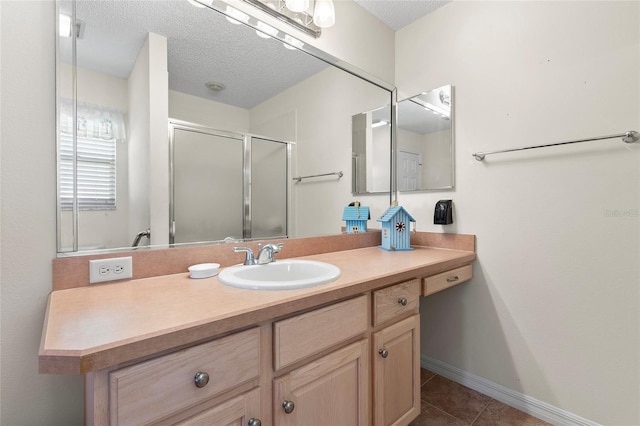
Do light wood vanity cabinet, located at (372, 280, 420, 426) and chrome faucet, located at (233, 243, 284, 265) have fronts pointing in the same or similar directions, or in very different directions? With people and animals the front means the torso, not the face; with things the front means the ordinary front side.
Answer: same or similar directions

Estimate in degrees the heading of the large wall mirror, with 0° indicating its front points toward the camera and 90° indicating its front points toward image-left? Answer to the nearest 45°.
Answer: approximately 315°

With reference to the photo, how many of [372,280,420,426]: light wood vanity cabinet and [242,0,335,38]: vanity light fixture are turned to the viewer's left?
0

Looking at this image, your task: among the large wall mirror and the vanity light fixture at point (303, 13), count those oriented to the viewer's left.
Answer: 0

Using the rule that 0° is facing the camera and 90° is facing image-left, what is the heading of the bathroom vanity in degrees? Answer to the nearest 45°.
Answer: approximately 315°

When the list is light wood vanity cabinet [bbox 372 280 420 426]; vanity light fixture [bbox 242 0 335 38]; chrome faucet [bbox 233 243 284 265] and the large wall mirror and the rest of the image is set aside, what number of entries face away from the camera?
0

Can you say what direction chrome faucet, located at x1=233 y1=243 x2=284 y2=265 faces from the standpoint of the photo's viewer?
facing the viewer and to the right of the viewer
